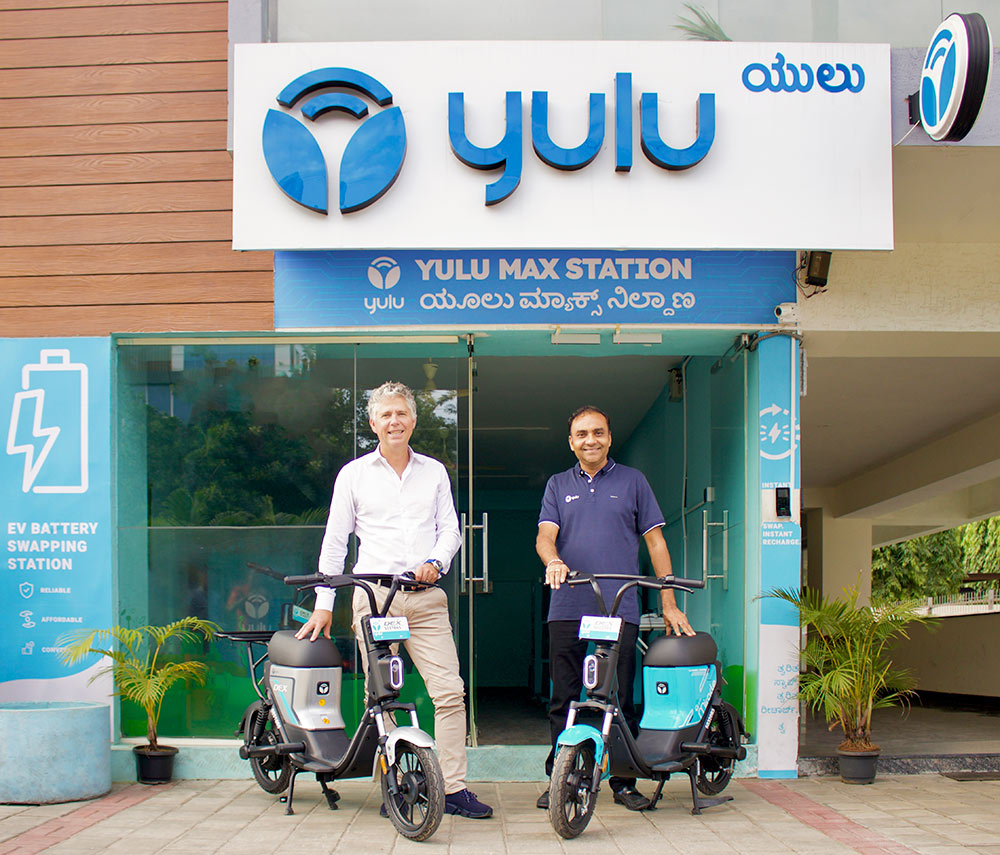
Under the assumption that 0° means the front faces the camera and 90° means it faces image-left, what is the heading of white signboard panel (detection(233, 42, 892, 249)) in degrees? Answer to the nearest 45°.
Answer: approximately 0°

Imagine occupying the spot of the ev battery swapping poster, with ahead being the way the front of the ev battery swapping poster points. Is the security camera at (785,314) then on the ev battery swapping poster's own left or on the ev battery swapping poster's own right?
on the ev battery swapping poster's own left

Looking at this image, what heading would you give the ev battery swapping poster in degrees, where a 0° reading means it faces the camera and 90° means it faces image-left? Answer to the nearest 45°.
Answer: approximately 0°

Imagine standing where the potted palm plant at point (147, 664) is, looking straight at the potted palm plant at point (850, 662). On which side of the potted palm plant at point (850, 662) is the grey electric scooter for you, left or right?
right

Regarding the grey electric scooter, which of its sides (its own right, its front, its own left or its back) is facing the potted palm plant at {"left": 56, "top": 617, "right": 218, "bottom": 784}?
back
